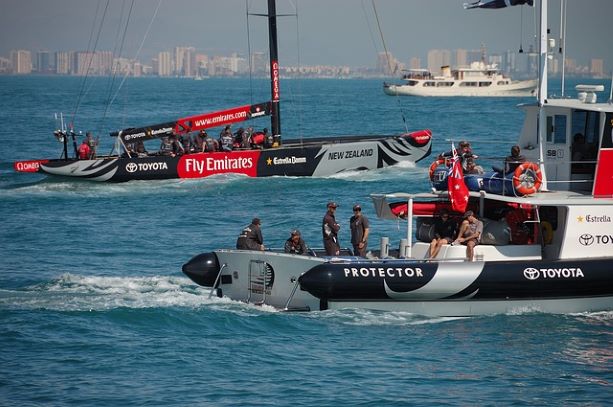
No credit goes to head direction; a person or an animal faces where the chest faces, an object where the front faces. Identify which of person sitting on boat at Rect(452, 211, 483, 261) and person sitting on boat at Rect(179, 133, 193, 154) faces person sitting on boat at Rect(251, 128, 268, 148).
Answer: person sitting on boat at Rect(179, 133, 193, 154)

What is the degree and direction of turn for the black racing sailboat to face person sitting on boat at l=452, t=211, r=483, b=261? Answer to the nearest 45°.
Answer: approximately 90° to its right

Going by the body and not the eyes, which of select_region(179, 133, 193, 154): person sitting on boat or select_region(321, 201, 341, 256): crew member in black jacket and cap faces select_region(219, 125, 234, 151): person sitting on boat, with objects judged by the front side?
select_region(179, 133, 193, 154): person sitting on boat

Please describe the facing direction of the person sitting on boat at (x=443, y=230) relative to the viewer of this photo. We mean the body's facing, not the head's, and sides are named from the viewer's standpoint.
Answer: facing the viewer and to the left of the viewer

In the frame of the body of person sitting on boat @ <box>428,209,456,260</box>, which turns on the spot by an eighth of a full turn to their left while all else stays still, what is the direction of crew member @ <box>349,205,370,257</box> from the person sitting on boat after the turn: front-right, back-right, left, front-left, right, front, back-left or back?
right

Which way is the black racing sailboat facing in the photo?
to the viewer's right

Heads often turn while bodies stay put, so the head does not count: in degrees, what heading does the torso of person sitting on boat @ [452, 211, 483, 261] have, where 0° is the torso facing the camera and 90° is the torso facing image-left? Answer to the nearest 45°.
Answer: approximately 45°
